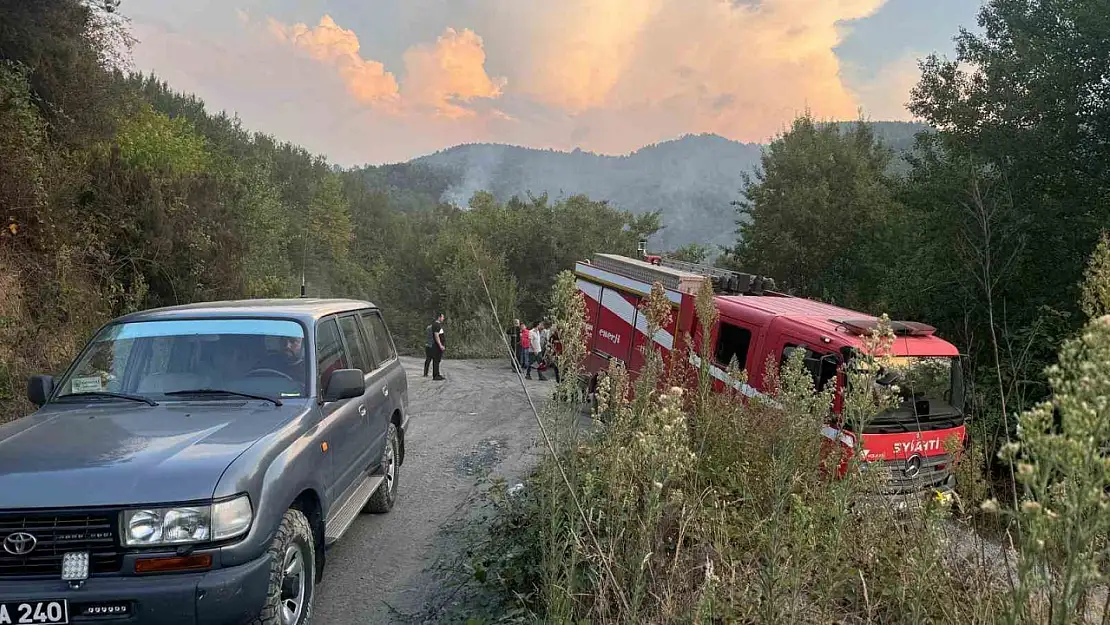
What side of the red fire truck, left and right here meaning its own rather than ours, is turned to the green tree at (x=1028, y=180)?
left

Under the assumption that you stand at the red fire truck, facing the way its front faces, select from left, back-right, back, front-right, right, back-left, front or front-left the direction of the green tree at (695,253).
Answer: back-left

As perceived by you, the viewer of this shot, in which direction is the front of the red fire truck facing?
facing the viewer and to the right of the viewer

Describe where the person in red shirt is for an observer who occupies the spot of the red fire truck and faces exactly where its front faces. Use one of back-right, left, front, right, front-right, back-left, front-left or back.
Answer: back

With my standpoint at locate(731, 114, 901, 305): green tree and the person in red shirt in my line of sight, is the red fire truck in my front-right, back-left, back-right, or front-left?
front-left

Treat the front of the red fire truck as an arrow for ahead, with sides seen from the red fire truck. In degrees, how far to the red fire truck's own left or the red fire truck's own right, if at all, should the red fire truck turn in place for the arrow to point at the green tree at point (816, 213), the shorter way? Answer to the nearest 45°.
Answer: approximately 135° to the red fire truck's own left
